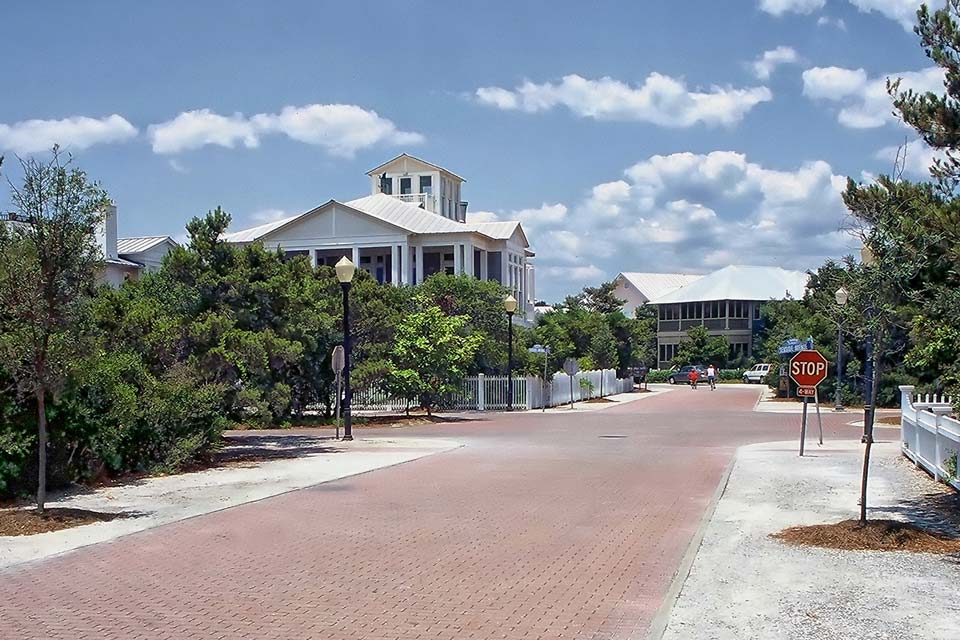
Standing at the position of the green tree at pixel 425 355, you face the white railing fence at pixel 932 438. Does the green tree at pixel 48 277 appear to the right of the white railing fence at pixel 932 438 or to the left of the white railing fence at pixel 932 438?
right

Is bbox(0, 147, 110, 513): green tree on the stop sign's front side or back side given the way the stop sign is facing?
on the front side

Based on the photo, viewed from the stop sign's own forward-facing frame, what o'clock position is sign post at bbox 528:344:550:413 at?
The sign post is roughly at 5 o'clock from the stop sign.

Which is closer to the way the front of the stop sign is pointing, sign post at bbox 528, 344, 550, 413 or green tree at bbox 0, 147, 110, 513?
the green tree

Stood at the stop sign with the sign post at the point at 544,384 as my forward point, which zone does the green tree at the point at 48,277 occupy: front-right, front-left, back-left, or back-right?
back-left

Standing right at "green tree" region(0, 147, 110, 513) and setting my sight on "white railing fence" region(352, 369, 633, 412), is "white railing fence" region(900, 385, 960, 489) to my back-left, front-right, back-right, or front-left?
front-right

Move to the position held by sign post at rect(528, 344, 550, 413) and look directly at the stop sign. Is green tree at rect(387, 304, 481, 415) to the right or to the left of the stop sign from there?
right

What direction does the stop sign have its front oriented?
toward the camera

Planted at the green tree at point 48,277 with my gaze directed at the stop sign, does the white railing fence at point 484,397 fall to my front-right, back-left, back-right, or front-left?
front-left

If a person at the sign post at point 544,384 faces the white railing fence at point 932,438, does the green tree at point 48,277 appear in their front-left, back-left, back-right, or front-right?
front-right

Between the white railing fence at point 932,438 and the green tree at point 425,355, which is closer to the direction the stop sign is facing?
the white railing fence

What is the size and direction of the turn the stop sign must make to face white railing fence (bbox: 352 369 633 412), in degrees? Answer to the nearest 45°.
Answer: approximately 135° to its right

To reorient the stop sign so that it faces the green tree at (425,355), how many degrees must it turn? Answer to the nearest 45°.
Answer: approximately 135° to its right

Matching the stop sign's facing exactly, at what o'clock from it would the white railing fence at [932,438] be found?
The white railing fence is roughly at 11 o'clock from the stop sign.

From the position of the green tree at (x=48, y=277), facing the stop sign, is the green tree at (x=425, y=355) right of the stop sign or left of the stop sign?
left
